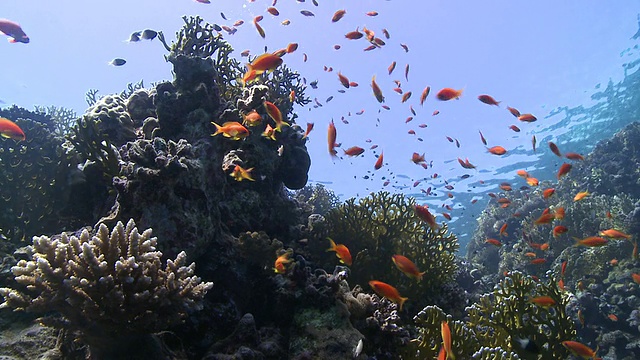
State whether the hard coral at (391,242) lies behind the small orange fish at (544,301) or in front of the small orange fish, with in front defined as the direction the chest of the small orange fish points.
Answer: in front

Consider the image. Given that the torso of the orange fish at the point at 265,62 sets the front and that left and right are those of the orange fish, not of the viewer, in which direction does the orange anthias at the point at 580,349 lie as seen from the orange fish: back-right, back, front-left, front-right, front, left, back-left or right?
front

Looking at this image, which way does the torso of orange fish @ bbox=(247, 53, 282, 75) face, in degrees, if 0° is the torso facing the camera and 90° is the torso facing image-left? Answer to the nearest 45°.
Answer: approximately 270°

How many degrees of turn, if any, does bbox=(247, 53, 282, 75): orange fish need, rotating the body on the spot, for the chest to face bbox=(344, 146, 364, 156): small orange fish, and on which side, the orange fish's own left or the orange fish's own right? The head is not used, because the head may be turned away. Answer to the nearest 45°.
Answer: approximately 45° to the orange fish's own left

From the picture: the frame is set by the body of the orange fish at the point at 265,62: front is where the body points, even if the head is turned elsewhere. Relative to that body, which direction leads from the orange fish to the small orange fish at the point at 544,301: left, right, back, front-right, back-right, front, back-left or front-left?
front

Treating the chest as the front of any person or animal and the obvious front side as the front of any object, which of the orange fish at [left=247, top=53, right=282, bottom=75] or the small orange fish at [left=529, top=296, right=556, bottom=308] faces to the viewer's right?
the orange fish

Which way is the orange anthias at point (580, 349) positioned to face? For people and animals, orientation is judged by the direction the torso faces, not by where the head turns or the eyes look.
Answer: to the viewer's left

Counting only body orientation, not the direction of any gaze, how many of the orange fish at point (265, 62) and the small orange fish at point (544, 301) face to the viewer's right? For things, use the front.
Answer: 1

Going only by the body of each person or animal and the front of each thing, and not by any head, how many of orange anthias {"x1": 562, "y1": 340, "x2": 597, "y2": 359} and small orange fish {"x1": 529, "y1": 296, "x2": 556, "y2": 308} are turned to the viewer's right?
0

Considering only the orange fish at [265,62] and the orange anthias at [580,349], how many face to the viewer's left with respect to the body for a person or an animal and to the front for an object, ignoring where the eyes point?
1

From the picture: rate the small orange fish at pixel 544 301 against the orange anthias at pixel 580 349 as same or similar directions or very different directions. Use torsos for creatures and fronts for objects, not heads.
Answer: same or similar directions
